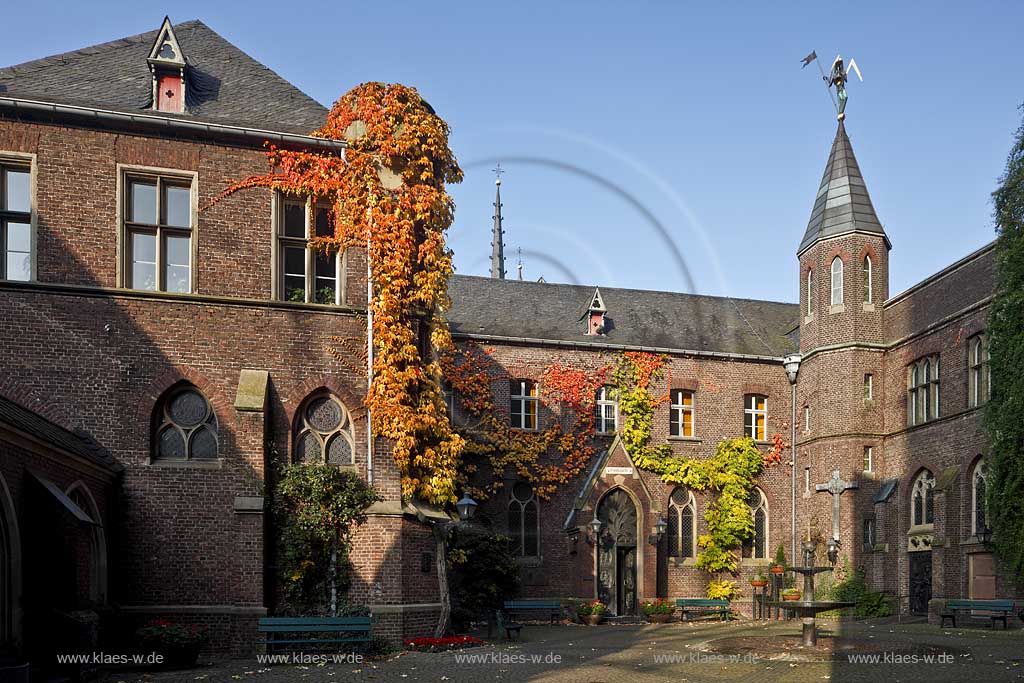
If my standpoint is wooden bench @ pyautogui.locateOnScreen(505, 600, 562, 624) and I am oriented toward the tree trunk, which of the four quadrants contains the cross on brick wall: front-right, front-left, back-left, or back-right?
back-left

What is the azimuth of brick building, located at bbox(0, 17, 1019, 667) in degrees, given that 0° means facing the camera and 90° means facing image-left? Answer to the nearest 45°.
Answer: approximately 0°

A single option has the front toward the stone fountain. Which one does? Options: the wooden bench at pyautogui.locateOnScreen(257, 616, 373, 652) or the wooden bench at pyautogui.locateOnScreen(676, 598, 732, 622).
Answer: the wooden bench at pyautogui.locateOnScreen(676, 598, 732, 622)

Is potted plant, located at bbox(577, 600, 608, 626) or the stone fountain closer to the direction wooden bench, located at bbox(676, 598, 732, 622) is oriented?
the stone fountain

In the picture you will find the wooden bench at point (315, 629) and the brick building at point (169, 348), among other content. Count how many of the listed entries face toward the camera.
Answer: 2

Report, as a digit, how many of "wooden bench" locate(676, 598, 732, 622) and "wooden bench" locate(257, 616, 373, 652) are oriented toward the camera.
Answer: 2
